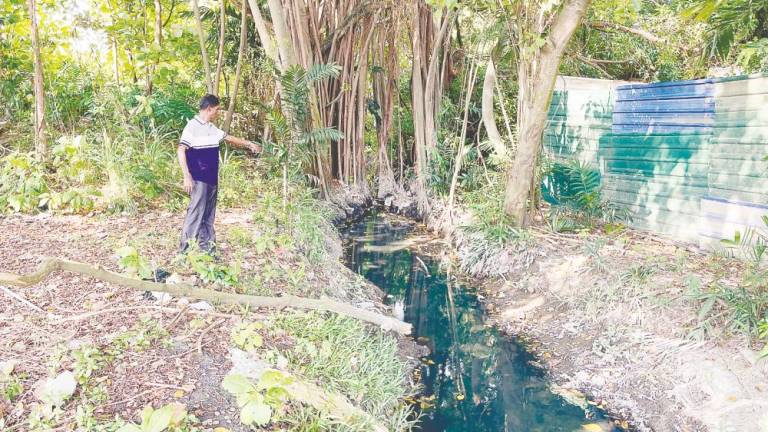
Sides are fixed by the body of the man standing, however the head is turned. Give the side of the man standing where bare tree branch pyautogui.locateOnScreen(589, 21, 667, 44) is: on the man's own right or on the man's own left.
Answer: on the man's own left

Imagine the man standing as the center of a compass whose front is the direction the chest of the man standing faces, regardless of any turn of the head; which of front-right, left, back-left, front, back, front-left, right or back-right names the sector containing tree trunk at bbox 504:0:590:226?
front-left

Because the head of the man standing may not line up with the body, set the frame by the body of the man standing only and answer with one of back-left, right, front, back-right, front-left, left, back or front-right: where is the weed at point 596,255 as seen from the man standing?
front-left

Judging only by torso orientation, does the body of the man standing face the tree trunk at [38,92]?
no

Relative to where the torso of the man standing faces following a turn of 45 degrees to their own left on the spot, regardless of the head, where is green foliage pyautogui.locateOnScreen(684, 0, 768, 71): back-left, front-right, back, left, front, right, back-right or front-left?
front

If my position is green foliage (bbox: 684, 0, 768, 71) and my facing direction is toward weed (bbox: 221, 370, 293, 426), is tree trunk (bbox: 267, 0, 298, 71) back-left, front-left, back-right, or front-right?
front-right

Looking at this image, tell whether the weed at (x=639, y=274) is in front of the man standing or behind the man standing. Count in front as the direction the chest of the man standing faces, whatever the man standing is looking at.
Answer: in front

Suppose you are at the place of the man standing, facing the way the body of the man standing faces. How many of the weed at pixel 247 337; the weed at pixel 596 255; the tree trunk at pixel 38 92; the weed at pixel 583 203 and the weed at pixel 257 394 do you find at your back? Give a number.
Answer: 1

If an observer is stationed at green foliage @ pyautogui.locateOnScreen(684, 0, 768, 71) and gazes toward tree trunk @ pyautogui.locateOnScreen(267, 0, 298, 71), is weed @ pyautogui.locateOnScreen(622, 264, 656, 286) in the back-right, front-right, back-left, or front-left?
front-left

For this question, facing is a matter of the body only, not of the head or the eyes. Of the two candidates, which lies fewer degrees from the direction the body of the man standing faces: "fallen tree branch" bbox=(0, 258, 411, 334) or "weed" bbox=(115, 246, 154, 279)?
the fallen tree branch

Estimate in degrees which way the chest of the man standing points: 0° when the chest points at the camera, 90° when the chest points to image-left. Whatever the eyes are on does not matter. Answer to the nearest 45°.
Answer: approximately 315°

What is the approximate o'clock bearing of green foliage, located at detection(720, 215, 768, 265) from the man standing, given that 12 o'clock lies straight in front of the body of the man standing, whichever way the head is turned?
The green foliage is roughly at 11 o'clock from the man standing.
